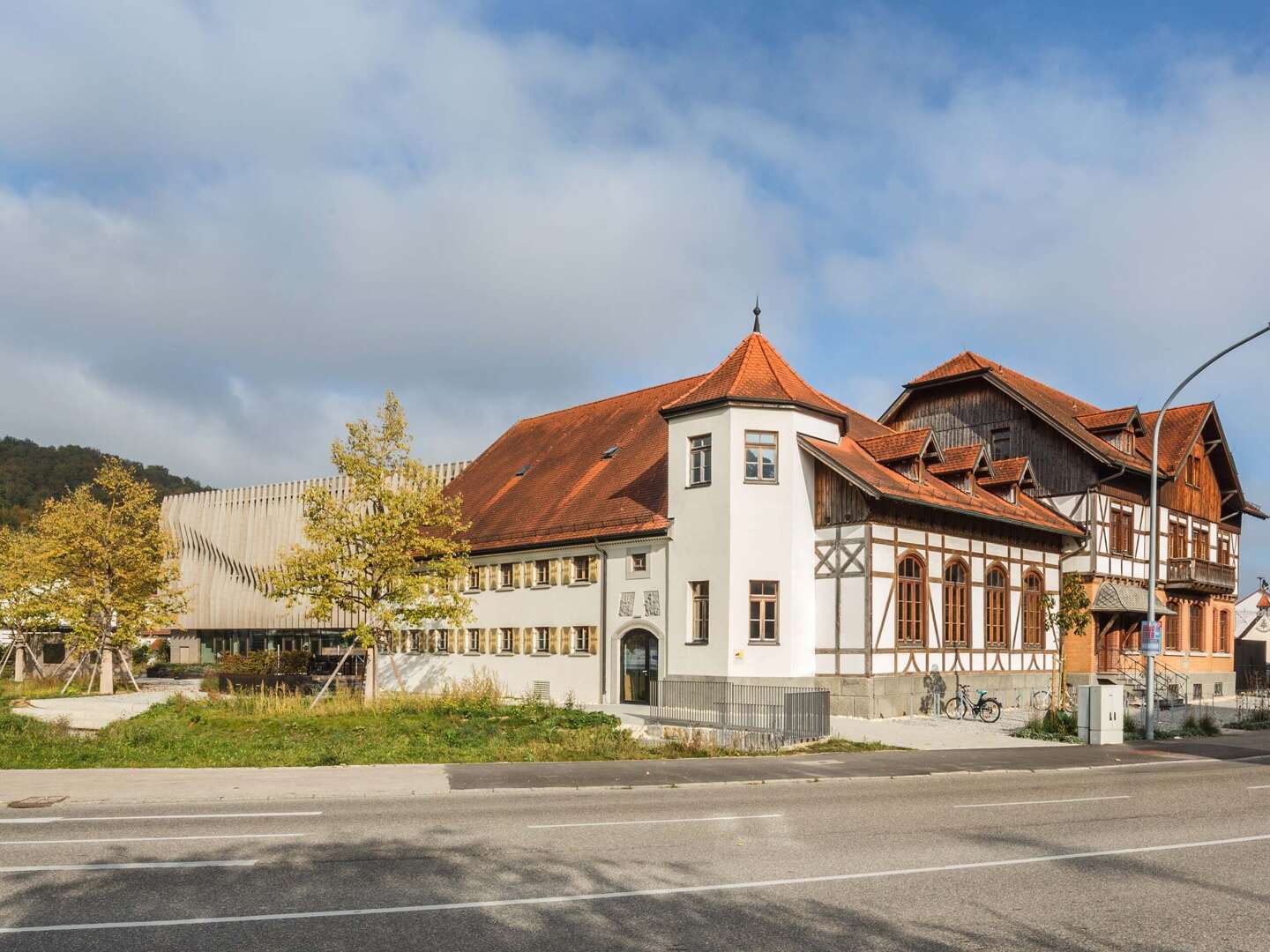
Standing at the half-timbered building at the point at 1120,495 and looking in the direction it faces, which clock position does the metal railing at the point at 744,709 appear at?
The metal railing is roughly at 2 o'clock from the half-timbered building.

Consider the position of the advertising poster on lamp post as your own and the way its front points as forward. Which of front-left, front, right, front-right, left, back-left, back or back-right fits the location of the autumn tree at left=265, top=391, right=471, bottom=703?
right

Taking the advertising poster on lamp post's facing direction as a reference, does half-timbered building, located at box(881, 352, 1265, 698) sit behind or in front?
behind

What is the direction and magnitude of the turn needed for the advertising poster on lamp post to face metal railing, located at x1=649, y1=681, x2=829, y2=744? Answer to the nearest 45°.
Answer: approximately 45° to its right

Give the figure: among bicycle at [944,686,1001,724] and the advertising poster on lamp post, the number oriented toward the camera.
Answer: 1

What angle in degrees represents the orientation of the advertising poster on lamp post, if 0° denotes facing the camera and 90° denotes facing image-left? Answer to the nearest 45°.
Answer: approximately 0°

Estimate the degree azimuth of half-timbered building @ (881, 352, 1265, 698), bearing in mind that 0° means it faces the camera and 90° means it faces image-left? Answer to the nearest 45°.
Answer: approximately 315°

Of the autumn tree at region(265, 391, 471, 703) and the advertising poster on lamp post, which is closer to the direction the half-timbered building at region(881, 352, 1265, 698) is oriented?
the advertising poster on lamp post

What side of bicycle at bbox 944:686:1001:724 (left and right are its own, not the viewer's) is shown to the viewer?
left

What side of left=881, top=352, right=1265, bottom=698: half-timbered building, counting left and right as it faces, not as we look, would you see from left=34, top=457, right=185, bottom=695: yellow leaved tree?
right

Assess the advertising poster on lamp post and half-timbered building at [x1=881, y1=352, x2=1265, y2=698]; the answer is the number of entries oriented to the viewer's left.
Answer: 0

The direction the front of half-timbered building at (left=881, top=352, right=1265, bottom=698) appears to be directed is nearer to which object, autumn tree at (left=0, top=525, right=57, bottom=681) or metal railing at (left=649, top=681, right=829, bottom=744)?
the metal railing

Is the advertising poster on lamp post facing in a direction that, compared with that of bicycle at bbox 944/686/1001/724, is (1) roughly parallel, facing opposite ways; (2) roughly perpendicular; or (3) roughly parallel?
roughly perpendicular
